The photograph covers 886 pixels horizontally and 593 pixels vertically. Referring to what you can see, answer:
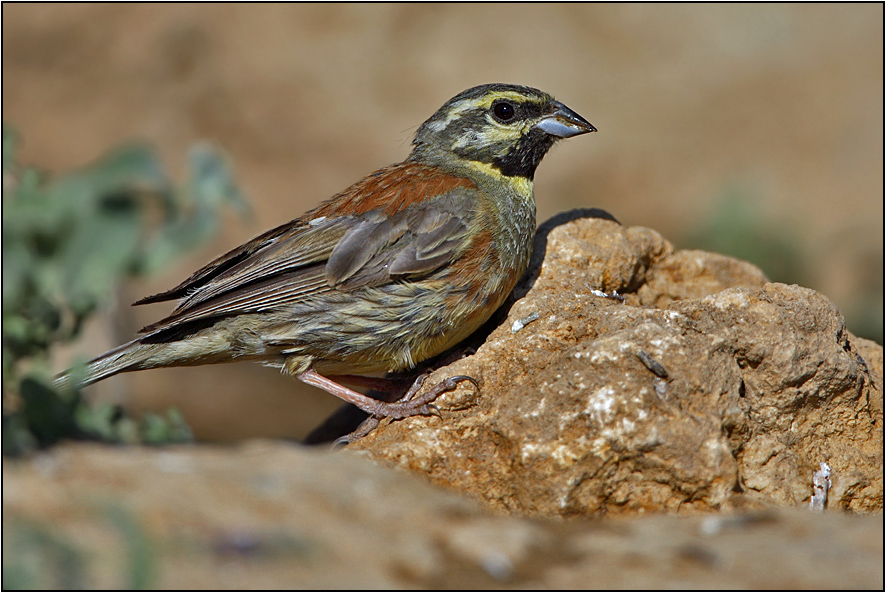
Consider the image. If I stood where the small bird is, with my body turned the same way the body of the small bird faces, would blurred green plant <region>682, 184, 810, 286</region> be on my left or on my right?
on my left

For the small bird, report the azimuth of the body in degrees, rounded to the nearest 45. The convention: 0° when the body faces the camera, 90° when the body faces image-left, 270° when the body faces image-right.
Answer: approximately 270°

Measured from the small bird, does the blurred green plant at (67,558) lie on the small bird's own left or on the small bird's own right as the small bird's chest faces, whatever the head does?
on the small bird's own right

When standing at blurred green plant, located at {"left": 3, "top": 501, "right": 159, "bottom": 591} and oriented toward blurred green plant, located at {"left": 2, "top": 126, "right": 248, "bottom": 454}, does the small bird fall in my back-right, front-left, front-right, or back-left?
front-right

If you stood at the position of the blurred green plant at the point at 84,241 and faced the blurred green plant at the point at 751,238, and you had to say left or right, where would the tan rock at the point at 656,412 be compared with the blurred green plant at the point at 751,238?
right
